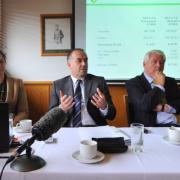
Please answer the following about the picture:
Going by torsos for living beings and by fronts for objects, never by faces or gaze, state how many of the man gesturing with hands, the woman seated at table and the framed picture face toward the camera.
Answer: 3

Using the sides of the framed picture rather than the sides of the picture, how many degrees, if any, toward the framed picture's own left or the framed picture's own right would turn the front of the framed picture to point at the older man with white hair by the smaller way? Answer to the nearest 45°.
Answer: approximately 45° to the framed picture's own left

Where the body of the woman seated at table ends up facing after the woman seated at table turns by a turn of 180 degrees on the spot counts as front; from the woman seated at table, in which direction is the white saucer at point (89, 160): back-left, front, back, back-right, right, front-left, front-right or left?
back

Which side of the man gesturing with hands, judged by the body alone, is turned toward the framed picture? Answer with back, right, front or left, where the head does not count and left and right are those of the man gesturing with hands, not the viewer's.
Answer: back

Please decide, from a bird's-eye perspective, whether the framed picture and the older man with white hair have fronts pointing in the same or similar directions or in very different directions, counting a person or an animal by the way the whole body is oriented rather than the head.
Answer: same or similar directions

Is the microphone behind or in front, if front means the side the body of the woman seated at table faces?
in front

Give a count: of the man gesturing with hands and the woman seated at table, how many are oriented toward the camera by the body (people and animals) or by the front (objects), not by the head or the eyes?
2

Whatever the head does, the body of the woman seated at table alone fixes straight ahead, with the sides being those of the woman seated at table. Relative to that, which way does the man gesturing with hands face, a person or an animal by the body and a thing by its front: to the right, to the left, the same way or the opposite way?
the same way

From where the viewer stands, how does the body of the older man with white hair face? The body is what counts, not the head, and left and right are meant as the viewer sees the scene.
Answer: facing the viewer and to the right of the viewer

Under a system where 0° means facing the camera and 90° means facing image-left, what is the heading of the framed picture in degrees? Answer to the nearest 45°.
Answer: approximately 0°

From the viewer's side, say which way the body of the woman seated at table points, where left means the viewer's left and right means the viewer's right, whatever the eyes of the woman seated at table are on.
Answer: facing the viewer

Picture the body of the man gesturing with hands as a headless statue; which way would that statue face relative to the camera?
toward the camera

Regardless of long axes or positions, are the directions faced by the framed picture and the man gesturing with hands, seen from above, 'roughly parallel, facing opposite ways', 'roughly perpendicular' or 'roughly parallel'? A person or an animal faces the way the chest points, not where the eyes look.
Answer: roughly parallel

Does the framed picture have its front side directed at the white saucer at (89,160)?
yes

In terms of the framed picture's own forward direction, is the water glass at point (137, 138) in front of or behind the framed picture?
in front

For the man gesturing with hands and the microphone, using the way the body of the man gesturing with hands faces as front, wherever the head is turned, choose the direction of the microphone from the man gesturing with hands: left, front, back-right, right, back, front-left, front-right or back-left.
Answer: front
